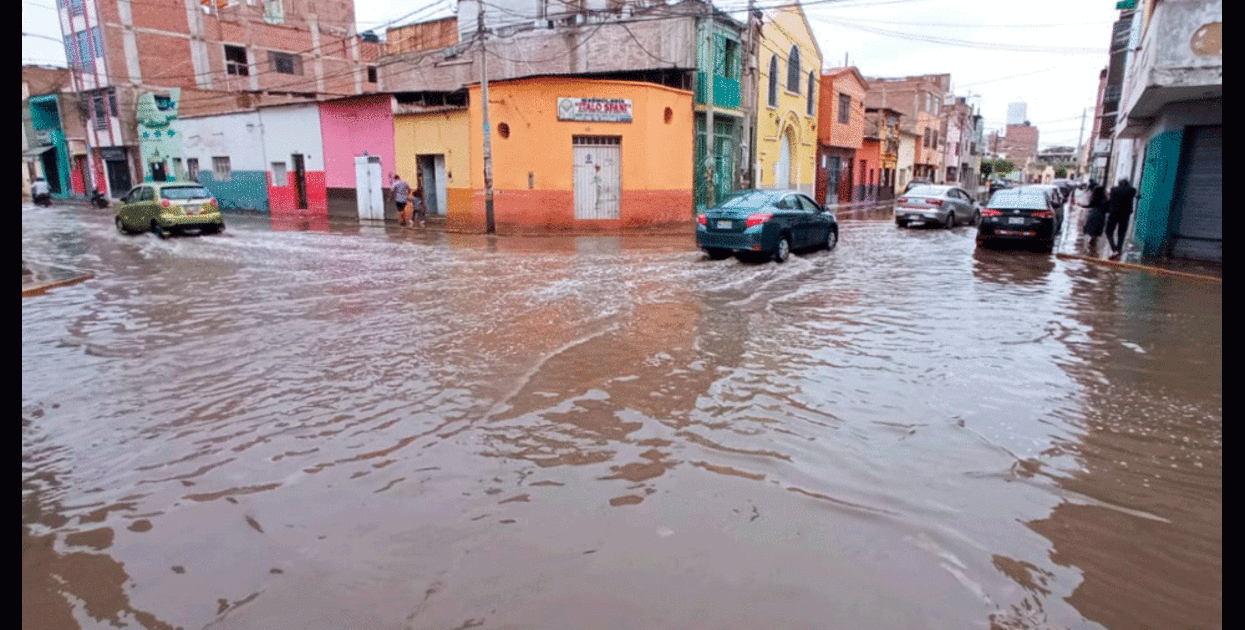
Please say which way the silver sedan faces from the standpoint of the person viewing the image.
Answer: facing away from the viewer and to the right of the viewer

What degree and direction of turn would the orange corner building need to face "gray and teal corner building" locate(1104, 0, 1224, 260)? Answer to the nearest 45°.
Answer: approximately 45° to its left

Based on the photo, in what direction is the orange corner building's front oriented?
toward the camera

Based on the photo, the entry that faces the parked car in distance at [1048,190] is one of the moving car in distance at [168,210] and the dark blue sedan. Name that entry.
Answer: the dark blue sedan

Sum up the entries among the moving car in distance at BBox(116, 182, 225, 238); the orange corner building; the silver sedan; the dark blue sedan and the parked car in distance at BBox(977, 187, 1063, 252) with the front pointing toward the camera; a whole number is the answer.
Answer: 1

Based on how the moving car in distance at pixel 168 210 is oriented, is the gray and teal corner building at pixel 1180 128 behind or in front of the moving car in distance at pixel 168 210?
behind

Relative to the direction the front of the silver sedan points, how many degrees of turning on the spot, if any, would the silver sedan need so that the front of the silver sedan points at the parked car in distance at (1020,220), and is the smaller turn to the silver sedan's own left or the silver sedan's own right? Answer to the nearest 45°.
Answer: approximately 135° to the silver sedan's own right

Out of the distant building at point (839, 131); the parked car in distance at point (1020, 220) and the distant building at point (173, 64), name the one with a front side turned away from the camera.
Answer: the parked car in distance

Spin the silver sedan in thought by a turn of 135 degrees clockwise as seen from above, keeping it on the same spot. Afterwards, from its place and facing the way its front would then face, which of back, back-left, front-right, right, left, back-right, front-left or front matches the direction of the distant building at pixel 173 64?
right

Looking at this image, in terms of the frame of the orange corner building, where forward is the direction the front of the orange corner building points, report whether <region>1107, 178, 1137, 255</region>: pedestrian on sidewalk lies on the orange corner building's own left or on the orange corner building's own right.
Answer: on the orange corner building's own left

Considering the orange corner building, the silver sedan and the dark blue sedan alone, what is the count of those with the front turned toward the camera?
1

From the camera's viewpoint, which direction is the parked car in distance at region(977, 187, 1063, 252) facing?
away from the camera

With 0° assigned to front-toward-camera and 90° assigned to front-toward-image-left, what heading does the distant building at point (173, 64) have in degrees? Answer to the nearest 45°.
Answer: approximately 45°

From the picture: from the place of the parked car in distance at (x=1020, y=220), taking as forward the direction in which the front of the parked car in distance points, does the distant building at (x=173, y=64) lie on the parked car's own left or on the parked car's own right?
on the parked car's own left

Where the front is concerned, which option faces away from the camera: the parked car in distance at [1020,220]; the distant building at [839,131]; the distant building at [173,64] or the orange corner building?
the parked car in distance
